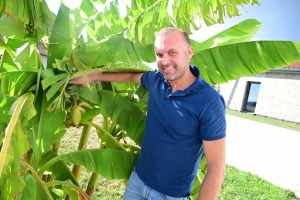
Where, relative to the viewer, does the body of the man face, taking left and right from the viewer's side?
facing the viewer and to the left of the viewer
